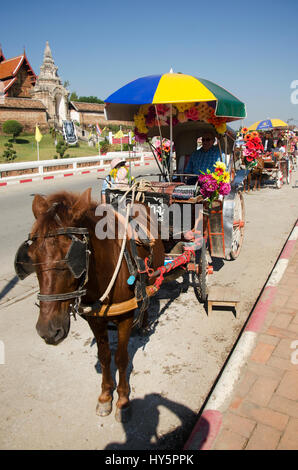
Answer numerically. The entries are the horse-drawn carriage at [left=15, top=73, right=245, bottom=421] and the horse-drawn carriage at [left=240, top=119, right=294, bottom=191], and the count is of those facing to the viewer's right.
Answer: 0

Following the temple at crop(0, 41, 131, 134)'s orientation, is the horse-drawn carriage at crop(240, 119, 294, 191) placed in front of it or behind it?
in front

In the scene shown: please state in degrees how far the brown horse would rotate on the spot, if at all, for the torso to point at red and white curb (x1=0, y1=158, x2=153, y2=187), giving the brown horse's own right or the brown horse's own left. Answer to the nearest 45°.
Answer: approximately 135° to the brown horse's own right

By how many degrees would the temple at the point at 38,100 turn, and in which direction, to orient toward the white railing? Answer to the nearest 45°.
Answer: approximately 45° to its right

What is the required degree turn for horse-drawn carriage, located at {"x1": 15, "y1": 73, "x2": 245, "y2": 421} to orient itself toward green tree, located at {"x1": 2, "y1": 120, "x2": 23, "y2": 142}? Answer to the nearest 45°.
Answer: approximately 135° to its right

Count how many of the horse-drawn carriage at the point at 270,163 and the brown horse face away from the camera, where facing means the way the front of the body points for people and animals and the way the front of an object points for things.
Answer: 0

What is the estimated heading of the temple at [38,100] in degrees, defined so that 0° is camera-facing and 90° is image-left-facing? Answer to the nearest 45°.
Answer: approximately 315°

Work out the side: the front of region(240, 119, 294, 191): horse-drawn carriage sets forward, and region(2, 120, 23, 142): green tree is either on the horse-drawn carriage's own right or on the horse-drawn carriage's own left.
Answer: on the horse-drawn carriage's own right

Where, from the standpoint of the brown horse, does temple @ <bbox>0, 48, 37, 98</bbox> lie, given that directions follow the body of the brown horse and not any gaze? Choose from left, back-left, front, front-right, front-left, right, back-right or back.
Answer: back-right

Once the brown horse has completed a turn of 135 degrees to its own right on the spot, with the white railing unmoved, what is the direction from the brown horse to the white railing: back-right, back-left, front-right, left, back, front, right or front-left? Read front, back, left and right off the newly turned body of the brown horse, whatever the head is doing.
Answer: front

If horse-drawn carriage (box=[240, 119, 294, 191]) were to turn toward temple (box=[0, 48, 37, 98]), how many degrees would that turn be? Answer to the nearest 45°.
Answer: approximately 90° to its right

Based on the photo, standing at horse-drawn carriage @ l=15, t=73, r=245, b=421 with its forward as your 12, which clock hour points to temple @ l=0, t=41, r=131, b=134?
The temple is roughly at 4 o'clock from the horse-drawn carriage.

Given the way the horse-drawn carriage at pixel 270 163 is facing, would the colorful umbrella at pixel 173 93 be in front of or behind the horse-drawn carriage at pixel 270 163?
in front

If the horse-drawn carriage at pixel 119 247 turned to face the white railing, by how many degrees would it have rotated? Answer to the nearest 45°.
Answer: approximately 135° to its right
